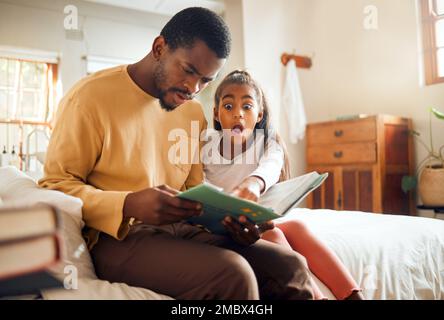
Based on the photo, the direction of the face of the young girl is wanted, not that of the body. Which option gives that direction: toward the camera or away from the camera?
toward the camera

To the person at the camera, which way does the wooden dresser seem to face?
facing the viewer and to the left of the viewer

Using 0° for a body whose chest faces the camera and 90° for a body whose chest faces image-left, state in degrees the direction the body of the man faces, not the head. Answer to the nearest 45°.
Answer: approximately 315°

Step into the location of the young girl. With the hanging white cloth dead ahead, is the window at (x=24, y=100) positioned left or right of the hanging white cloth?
left

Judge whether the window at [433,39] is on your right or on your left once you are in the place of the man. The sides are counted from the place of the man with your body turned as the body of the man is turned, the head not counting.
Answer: on your left

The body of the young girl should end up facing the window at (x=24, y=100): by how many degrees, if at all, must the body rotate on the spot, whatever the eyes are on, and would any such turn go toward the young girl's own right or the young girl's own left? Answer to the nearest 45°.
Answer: approximately 135° to the young girl's own right

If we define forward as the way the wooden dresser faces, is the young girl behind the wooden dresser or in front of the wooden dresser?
in front

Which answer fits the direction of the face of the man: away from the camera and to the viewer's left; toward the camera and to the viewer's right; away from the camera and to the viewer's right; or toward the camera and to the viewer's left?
toward the camera and to the viewer's right

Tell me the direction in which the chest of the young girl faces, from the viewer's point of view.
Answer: toward the camera

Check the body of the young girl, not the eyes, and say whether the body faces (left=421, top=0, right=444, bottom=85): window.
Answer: no

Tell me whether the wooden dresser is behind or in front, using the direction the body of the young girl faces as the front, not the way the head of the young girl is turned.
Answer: behind

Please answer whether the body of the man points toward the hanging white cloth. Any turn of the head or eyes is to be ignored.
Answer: no

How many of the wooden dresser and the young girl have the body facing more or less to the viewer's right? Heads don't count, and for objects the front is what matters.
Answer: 0

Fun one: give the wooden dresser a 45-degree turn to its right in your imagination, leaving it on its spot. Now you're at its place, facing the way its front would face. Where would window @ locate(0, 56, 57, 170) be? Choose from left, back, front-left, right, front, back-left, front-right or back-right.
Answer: front

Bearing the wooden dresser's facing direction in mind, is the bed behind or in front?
in front

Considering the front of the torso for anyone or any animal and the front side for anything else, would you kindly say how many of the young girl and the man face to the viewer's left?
0

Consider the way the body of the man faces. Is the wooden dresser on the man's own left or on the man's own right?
on the man's own left

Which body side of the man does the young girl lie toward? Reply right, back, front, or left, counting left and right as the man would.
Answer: left
